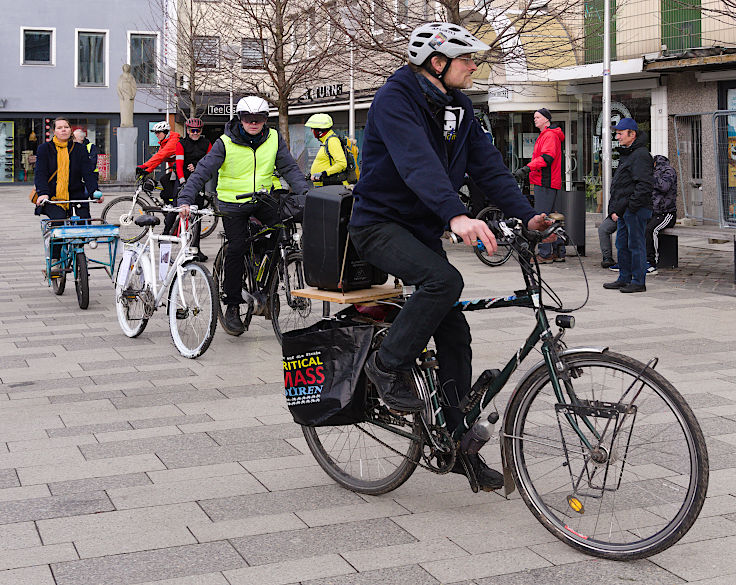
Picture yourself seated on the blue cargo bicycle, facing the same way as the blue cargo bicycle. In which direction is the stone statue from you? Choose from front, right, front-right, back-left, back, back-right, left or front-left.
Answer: back

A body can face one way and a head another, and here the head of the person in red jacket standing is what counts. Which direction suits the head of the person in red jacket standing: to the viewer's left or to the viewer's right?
to the viewer's left

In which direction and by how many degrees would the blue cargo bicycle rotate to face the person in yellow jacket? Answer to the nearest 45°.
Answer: approximately 135° to its left

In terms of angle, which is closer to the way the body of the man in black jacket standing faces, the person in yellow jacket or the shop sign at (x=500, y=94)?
the person in yellow jacket

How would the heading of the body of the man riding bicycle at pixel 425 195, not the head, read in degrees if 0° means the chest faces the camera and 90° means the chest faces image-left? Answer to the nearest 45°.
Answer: approximately 315°

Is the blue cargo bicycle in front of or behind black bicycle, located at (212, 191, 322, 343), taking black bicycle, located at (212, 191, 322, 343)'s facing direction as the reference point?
behind

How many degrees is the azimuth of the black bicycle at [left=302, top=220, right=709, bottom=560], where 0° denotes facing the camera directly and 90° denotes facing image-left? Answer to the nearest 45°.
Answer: approximately 315°

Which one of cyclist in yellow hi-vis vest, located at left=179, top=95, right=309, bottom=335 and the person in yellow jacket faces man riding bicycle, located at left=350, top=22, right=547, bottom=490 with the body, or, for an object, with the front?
the cyclist in yellow hi-vis vest
